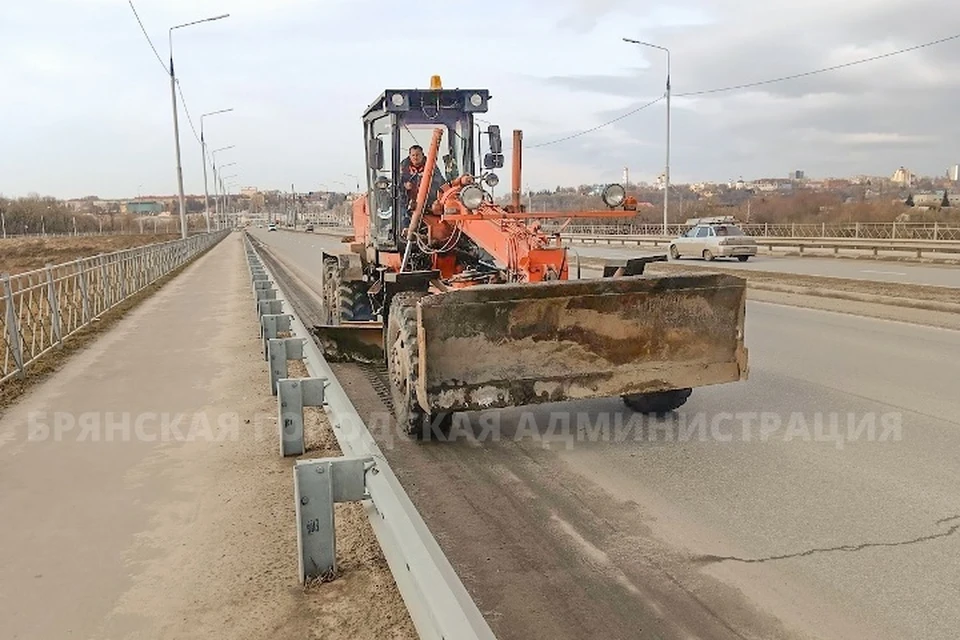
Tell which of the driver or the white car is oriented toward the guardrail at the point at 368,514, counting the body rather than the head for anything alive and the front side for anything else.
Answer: the driver

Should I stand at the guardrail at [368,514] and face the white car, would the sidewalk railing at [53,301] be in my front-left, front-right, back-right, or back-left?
front-left

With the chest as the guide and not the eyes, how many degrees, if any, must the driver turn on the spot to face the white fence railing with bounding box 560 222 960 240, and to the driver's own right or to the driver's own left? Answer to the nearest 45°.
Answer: approximately 135° to the driver's own left

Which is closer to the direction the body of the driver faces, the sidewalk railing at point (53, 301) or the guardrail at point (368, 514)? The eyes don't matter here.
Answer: the guardrail

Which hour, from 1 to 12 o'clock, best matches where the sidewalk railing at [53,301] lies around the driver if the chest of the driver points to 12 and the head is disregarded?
The sidewalk railing is roughly at 4 o'clock from the driver.

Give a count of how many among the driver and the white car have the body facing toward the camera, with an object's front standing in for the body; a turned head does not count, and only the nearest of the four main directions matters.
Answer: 1

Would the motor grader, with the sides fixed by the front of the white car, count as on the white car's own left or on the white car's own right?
on the white car's own left

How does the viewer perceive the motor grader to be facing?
facing the viewer and to the right of the viewer

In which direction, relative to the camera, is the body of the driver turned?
toward the camera

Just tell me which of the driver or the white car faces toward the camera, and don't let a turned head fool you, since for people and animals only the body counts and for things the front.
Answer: the driver

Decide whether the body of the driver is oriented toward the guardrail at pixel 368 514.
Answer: yes

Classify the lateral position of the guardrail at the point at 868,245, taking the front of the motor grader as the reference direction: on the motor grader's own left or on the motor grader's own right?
on the motor grader's own left

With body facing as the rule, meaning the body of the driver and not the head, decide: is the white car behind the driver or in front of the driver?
behind
